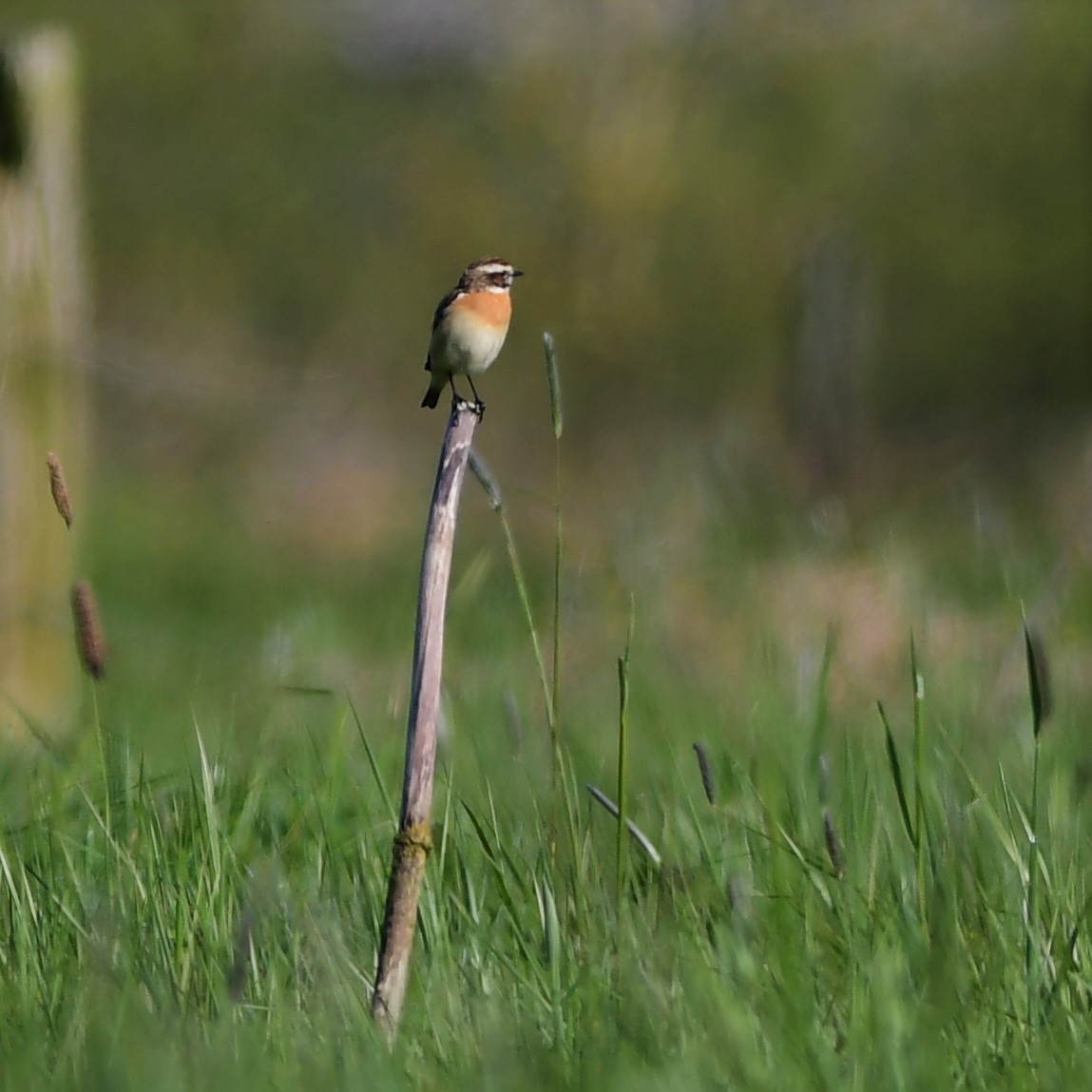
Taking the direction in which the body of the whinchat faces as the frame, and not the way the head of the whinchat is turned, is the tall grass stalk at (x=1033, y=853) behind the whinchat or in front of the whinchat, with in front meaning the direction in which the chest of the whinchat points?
in front

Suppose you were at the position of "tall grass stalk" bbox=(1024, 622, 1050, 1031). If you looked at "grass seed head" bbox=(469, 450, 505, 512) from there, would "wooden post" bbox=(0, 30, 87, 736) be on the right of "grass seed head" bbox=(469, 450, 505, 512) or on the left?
right

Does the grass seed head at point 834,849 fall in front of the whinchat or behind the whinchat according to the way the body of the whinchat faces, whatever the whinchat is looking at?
in front

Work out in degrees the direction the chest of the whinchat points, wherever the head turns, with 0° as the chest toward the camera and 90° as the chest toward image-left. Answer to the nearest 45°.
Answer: approximately 315°

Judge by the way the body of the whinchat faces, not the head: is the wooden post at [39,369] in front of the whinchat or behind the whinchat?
behind
